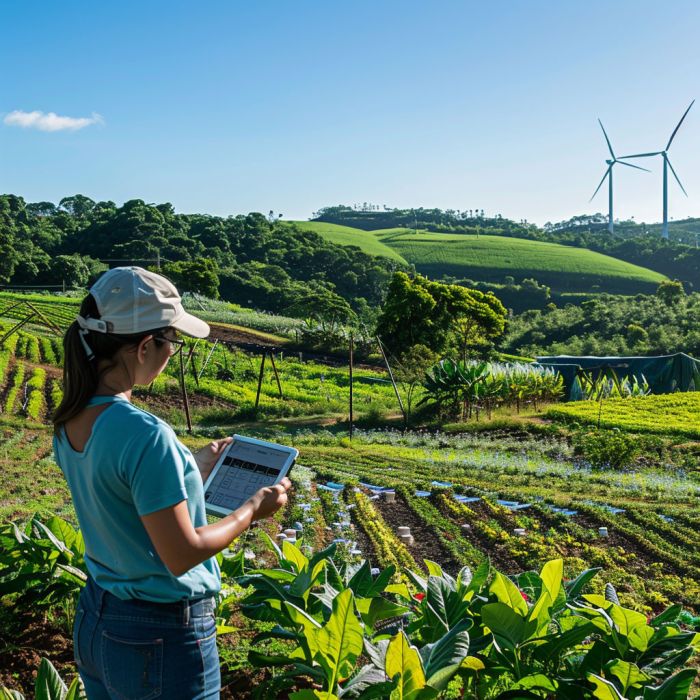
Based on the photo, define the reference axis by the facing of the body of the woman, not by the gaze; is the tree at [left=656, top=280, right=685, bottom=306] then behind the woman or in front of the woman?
in front

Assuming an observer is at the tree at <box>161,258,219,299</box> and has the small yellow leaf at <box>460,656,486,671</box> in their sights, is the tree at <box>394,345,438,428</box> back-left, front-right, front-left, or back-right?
front-left

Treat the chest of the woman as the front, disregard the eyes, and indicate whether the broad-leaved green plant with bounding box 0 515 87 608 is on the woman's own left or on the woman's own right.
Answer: on the woman's own left

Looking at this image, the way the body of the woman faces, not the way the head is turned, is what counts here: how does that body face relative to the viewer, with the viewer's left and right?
facing away from the viewer and to the right of the viewer

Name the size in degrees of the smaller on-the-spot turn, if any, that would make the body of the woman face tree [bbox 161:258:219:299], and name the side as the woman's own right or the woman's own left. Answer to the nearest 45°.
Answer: approximately 45° to the woman's own left

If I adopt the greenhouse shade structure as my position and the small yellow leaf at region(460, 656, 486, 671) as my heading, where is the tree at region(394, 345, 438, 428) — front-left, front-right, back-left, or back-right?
front-right

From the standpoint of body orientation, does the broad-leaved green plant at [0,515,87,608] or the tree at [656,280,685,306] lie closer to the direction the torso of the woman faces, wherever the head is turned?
the tree

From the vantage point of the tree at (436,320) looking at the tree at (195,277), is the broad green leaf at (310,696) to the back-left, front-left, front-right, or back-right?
back-left

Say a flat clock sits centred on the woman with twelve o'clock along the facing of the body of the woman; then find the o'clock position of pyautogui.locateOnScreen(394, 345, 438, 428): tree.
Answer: The tree is roughly at 11 o'clock from the woman.

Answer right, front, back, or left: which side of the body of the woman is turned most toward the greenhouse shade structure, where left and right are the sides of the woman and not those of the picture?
front
